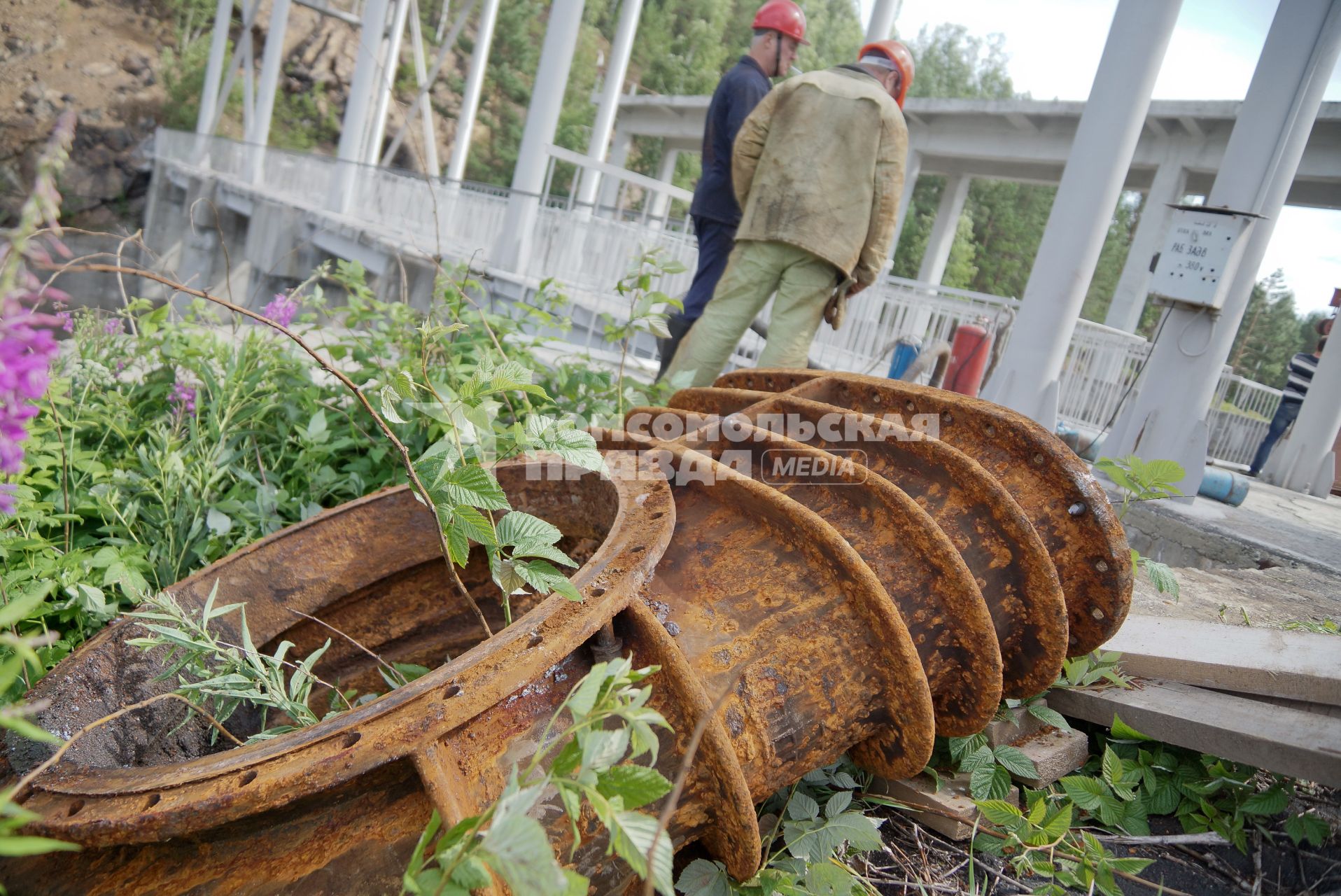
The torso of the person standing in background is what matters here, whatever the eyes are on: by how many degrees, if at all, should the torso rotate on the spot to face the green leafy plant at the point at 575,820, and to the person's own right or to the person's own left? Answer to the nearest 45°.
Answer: approximately 90° to the person's own right

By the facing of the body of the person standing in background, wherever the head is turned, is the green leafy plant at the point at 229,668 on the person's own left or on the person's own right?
on the person's own right

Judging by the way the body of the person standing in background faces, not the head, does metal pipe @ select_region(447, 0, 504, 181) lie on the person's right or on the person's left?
on the person's left

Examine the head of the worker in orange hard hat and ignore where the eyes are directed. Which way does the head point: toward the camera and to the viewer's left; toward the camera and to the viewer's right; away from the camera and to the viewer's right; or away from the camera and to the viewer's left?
away from the camera and to the viewer's right

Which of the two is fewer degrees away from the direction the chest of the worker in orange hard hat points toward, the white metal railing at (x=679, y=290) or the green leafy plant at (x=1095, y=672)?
the white metal railing

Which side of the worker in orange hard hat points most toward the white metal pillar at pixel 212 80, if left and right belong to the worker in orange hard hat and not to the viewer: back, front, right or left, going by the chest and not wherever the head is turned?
left

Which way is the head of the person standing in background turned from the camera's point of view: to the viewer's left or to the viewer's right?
to the viewer's right

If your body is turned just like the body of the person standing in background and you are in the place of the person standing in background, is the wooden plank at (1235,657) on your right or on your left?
on your right

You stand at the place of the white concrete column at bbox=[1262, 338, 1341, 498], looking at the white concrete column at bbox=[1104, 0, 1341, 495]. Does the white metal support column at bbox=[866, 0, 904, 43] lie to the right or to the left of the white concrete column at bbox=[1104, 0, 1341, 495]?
right

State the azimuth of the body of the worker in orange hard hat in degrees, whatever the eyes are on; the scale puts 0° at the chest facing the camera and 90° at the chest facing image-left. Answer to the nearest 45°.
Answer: approximately 225°

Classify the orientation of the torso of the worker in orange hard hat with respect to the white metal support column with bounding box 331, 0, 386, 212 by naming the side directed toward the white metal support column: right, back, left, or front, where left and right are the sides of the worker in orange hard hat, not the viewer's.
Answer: left

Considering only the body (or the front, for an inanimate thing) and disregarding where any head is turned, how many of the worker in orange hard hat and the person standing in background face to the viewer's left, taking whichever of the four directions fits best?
0
